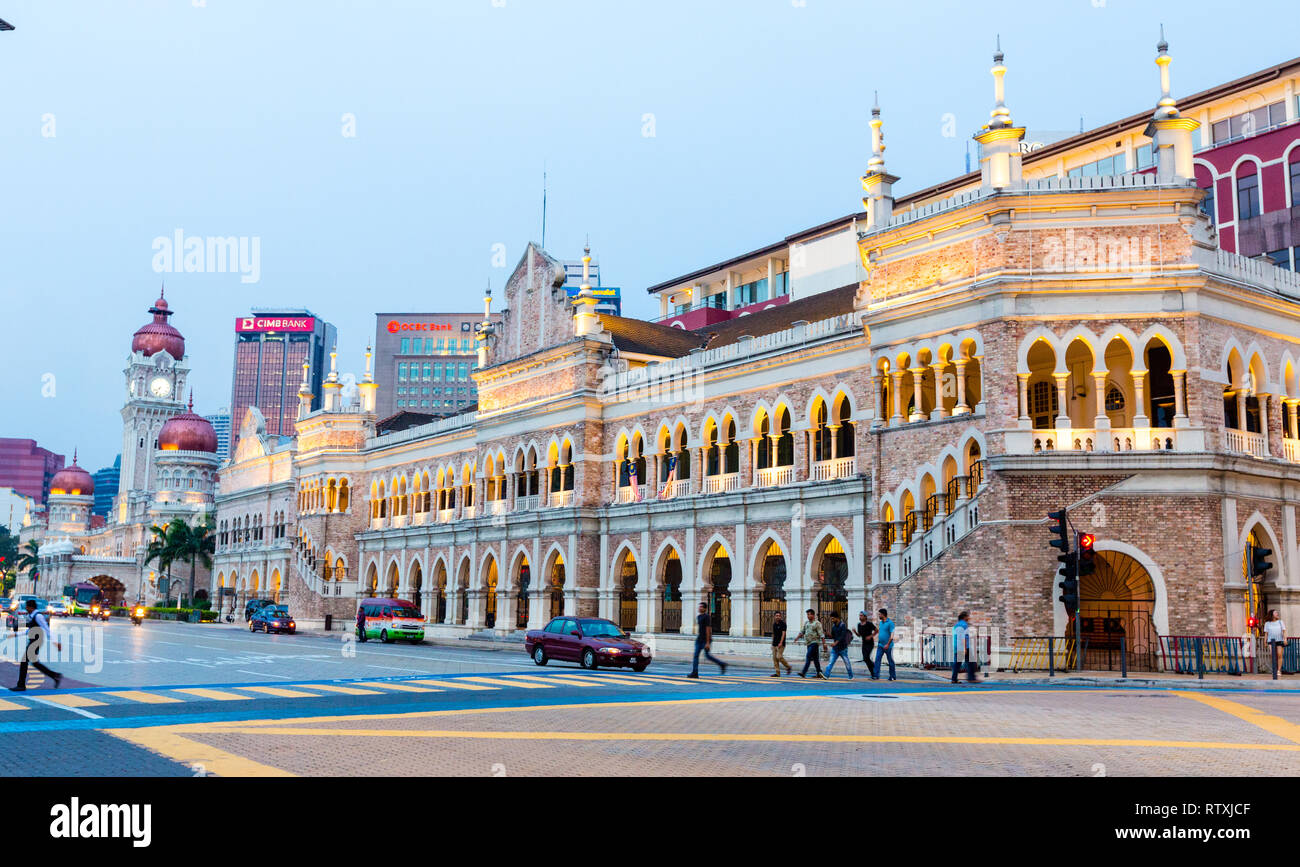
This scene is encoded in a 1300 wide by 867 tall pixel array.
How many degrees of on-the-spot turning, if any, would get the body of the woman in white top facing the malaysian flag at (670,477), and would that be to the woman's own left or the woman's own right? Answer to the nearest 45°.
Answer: approximately 135° to the woman's own right

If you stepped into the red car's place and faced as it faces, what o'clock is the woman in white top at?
The woman in white top is roughly at 11 o'clock from the red car.

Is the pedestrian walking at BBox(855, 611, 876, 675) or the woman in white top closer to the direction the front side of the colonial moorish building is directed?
the pedestrian walking

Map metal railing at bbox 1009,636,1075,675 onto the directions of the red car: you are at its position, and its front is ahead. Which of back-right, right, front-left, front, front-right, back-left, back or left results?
front-left

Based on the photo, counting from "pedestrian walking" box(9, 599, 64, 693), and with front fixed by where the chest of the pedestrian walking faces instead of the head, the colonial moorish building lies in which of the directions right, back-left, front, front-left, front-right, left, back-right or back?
back

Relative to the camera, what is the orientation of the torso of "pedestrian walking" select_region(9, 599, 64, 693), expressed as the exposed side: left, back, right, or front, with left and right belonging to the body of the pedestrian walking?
left

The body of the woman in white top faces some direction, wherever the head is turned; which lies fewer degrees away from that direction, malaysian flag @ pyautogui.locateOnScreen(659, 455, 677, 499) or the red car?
the red car

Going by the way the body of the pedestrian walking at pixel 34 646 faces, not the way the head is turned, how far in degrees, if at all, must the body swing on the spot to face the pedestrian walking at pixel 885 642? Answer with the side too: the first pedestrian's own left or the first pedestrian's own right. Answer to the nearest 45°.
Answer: approximately 180°

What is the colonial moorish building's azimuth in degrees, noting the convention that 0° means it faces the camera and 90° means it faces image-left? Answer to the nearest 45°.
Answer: approximately 45°

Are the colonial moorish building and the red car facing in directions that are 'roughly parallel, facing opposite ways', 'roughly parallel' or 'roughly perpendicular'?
roughly perpendicular

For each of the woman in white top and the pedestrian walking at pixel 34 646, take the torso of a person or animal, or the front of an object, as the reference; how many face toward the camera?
1

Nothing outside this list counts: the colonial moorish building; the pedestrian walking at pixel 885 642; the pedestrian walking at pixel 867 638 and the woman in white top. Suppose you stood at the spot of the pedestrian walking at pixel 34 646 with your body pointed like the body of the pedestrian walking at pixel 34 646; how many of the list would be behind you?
4

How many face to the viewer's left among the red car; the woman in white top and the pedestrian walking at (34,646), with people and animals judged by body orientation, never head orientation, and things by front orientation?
1

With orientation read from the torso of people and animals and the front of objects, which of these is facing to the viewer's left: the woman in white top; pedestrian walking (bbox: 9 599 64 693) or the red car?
the pedestrian walking

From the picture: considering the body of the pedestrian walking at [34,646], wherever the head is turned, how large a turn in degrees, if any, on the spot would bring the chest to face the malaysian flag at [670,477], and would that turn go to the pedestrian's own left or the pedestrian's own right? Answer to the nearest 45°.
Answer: approximately 135° to the pedestrian's own right
